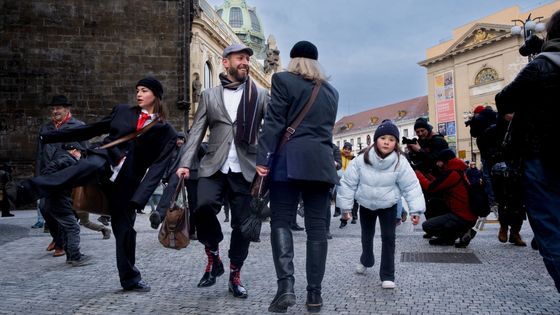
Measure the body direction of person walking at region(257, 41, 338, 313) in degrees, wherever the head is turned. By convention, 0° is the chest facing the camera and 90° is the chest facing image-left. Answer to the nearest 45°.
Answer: approximately 180°

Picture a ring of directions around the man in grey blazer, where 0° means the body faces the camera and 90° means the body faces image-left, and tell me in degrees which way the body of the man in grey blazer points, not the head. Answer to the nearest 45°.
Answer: approximately 0°

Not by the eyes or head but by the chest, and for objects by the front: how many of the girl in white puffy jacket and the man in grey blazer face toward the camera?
2

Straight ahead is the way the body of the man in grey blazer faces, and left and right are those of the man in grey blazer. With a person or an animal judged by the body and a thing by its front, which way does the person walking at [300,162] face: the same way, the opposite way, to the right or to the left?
the opposite way

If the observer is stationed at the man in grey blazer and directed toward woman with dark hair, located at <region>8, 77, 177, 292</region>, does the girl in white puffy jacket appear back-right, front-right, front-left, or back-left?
back-right

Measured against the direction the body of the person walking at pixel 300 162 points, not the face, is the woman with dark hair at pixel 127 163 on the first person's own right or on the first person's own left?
on the first person's own left
